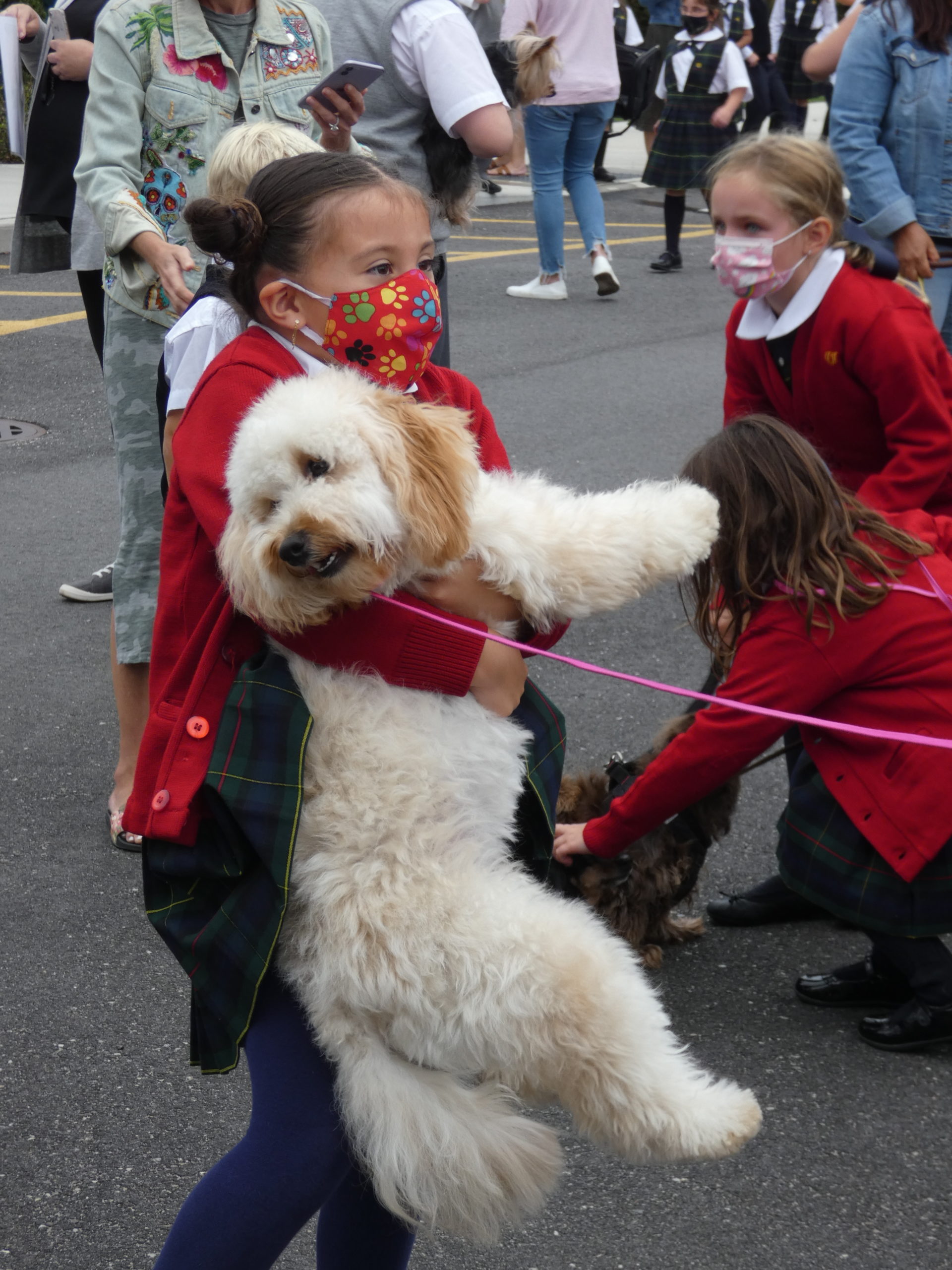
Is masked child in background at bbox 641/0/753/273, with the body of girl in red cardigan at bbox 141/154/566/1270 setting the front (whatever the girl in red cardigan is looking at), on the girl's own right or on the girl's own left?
on the girl's own left

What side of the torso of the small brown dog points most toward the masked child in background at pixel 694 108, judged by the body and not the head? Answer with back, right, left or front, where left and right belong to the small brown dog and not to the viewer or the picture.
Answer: right

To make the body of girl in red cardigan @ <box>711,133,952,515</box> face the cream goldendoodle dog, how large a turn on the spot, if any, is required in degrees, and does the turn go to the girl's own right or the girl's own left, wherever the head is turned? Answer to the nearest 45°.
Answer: approximately 45° to the girl's own left

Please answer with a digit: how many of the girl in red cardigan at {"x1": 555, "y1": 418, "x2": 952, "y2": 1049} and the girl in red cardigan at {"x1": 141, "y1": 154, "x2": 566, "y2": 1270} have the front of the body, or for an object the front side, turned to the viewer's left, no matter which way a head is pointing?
1

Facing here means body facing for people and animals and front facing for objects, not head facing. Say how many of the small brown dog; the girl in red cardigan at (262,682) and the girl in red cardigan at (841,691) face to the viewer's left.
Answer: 2

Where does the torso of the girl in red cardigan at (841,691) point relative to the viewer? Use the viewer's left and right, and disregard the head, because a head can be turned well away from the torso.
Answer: facing to the left of the viewer

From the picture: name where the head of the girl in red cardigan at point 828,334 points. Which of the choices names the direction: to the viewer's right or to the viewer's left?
to the viewer's left

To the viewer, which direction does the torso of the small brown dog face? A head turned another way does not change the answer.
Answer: to the viewer's left

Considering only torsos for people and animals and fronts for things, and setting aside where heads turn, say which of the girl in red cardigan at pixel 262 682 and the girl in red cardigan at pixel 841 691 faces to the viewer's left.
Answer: the girl in red cardigan at pixel 841 691
